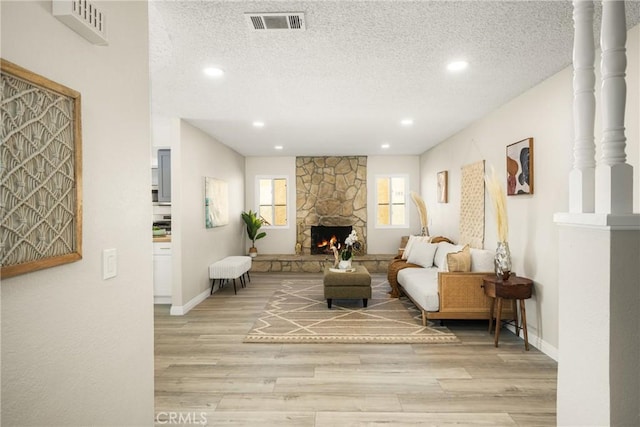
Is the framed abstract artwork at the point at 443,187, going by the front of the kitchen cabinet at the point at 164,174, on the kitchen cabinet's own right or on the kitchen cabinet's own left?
on the kitchen cabinet's own left

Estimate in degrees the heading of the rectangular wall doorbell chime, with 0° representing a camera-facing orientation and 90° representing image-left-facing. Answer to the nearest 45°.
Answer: approximately 315°

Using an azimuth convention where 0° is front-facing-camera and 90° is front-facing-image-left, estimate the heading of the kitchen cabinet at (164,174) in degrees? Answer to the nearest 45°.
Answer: approximately 0°

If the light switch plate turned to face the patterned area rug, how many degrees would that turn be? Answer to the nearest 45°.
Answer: approximately 90° to its left

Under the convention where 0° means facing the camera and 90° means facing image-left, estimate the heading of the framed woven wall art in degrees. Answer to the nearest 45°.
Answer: approximately 315°

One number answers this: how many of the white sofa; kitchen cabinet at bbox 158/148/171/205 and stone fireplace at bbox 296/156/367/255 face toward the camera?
2

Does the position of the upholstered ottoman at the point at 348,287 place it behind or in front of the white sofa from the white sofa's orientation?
in front

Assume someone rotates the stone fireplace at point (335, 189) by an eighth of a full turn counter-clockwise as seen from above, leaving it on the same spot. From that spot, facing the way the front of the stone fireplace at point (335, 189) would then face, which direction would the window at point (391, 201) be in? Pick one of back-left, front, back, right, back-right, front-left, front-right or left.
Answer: front-left

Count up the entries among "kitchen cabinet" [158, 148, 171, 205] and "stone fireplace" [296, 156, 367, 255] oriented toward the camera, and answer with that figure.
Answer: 2

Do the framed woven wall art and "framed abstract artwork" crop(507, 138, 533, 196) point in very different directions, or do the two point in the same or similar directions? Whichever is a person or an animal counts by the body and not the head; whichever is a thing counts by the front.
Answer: very different directions
